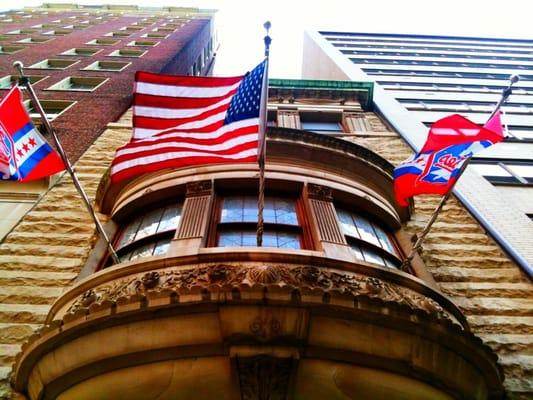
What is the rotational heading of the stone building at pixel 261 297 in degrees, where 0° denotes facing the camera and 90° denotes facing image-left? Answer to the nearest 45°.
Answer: approximately 0°
